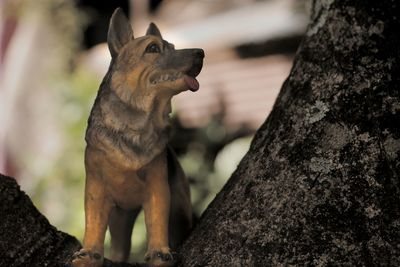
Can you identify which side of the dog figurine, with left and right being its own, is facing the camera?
front
